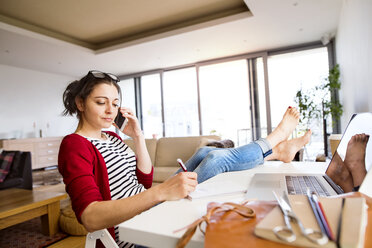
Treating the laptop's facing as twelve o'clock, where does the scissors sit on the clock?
The scissors is roughly at 9 o'clock from the laptop.

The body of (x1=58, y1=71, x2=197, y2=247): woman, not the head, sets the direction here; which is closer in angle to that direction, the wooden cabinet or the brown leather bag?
the brown leather bag

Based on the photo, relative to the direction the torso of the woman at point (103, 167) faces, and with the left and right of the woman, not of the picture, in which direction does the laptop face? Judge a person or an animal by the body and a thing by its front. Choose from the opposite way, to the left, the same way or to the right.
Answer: the opposite way

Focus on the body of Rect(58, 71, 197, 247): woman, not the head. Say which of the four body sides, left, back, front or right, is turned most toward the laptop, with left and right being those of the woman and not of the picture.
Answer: front

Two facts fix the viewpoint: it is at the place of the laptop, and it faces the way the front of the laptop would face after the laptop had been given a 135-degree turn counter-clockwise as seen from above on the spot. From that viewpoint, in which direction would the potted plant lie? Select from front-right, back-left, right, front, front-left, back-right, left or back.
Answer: back-left

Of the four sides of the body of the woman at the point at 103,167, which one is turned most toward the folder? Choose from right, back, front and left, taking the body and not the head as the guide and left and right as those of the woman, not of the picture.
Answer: front

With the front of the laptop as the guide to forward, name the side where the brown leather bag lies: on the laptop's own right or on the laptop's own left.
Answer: on the laptop's own left

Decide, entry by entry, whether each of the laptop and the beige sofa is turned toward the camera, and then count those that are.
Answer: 1

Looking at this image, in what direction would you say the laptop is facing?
to the viewer's left

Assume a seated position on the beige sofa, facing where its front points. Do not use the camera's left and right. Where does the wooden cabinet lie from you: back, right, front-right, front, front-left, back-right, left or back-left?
back-right

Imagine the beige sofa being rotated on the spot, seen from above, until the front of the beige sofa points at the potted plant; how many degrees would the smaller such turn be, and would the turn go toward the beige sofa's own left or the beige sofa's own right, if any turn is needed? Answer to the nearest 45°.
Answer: approximately 90° to the beige sofa's own left

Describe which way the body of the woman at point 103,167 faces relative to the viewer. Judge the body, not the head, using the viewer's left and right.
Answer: facing the viewer and to the right of the viewer
